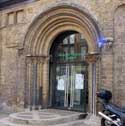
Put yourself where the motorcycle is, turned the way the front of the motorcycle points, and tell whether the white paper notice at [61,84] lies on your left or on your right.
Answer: on your left

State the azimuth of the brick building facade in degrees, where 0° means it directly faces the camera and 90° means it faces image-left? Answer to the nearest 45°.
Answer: approximately 45°

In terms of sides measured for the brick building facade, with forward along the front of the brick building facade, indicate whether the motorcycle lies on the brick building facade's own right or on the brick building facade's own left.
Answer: on the brick building facade's own left

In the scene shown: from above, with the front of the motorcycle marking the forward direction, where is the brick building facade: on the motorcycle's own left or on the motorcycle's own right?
on the motorcycle's own left
